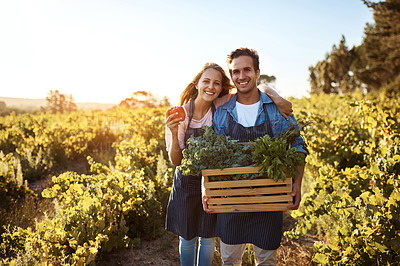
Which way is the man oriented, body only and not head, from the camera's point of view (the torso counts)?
toward the camera

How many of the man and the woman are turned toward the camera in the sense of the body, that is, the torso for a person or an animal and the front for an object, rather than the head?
2

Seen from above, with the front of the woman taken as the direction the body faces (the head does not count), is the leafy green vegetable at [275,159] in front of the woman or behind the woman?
in front

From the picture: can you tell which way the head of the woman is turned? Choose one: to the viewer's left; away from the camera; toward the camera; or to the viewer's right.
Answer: toward the camera

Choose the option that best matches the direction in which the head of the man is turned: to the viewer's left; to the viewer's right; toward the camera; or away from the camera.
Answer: toward the camera

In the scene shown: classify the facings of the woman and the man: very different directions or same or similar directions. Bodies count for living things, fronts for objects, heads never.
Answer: same or similar directions

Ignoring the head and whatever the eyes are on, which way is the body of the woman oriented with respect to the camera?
toward the camera
